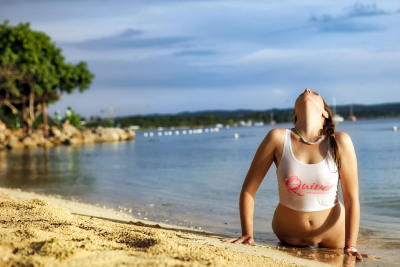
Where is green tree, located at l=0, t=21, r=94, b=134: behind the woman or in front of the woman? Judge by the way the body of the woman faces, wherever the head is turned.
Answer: behind

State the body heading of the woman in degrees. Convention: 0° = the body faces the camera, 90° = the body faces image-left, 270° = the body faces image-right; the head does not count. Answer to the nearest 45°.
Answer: approximately 0°
